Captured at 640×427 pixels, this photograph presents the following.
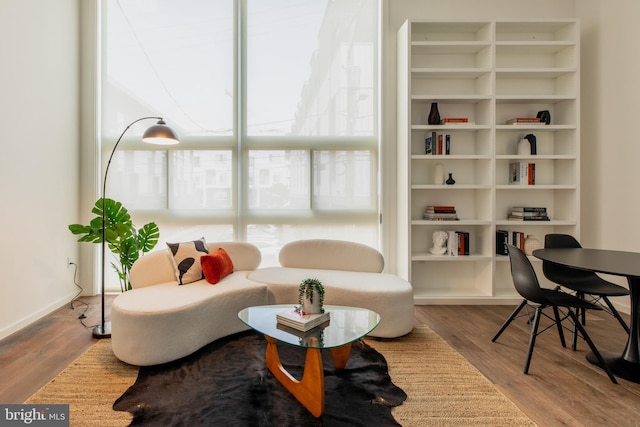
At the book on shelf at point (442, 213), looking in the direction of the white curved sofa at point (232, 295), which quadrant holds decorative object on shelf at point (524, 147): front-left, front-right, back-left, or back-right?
back-left

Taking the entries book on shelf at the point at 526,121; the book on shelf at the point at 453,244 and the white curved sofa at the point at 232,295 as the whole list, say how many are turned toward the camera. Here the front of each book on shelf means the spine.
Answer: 3

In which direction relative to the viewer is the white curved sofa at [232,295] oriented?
toward the camera

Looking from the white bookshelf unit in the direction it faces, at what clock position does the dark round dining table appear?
The dark round dining table is roughly at 11 o'clock from the white bookshelf unit.

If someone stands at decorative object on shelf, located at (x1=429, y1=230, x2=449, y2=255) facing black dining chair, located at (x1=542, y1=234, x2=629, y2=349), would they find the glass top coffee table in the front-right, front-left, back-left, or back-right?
front-right

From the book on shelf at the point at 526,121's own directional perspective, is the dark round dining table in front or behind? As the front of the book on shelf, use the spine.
in front

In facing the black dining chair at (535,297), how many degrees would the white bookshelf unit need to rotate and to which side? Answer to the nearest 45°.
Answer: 0° — it already faces it

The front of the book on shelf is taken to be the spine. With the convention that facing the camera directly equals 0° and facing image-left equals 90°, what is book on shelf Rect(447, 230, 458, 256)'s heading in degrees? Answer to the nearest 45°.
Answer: approximately 0°

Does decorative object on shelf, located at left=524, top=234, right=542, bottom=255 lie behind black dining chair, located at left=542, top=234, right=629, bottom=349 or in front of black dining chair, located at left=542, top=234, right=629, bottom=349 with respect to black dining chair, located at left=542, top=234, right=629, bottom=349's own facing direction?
behind

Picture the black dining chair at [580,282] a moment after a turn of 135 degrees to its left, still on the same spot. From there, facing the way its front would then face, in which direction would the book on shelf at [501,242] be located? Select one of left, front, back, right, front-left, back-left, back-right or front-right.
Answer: front-left

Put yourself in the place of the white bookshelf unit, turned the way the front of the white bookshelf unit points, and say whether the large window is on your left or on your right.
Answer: on your right

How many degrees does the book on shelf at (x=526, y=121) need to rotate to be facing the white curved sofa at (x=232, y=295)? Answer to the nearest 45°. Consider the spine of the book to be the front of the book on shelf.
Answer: approximately 45° to its right

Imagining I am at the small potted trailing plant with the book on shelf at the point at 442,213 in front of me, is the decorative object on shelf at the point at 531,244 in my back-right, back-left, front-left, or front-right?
front-right

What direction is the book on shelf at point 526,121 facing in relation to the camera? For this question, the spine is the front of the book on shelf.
toward the camera
